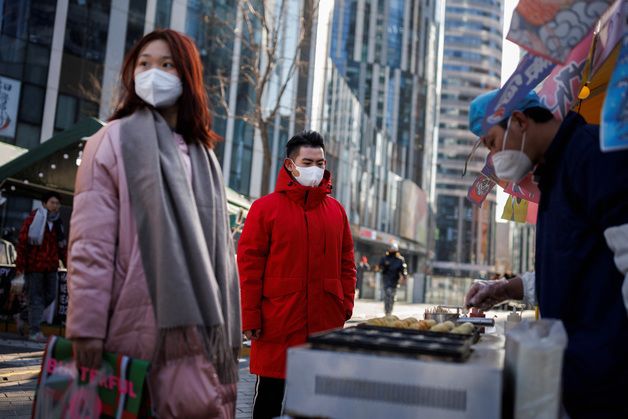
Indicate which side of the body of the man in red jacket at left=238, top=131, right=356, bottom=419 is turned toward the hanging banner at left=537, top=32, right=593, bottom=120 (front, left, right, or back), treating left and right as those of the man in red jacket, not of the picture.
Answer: front

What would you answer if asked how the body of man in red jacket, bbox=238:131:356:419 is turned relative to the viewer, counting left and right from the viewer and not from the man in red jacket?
facing the viewer and to the right of the viewer

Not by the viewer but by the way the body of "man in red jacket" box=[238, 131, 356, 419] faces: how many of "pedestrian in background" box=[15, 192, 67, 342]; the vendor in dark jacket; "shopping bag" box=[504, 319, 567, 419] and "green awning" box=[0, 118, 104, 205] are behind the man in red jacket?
2

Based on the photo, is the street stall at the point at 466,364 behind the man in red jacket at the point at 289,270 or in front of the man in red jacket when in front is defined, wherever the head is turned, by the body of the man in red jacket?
in front

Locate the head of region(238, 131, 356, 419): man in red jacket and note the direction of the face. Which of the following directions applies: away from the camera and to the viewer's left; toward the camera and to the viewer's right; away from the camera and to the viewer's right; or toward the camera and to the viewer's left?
toward the camera and to the viewer's right

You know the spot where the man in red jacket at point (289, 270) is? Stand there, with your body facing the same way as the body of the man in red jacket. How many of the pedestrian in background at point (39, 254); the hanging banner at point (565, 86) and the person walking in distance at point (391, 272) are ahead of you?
1

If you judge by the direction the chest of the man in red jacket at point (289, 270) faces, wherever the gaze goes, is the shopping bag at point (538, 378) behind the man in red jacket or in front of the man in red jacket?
in front

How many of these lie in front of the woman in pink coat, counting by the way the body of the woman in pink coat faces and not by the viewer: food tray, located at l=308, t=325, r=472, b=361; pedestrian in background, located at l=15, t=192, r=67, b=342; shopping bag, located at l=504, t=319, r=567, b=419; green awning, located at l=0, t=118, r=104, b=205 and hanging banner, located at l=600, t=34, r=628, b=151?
3

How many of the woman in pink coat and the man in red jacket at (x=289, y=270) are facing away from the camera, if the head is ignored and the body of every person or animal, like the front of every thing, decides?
0

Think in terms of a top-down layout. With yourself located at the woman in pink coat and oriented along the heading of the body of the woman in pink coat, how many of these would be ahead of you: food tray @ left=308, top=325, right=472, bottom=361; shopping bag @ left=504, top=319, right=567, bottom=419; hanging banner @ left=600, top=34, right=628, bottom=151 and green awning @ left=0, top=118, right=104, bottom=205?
3

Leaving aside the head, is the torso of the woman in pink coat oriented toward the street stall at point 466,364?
yes

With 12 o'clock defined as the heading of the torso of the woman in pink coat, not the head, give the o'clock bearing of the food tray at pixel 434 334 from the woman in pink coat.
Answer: The food tray is roughly at 11 o'clock from the woman in pink coat.

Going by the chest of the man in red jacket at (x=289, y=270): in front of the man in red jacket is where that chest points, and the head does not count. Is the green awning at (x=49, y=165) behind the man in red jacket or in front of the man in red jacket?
behind

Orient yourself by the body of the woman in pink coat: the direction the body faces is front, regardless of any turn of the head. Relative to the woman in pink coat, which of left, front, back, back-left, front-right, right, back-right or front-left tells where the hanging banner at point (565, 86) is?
front-left
